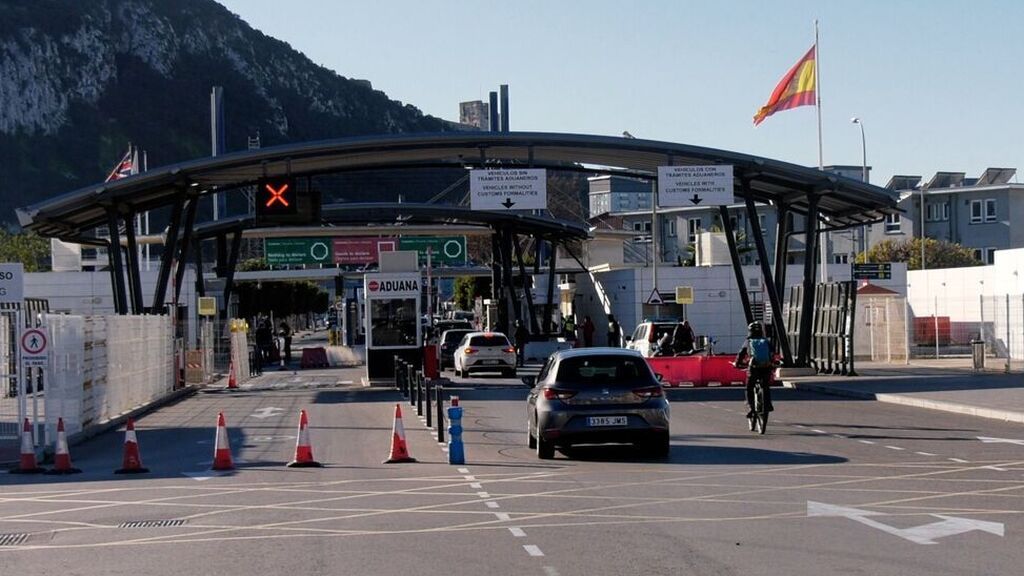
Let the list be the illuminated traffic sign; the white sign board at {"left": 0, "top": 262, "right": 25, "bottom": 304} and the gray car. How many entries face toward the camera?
2

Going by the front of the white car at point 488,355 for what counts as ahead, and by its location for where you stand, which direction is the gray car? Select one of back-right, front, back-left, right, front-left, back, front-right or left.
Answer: back

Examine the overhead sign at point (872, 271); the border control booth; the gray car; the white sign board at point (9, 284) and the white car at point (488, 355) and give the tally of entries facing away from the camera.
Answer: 2

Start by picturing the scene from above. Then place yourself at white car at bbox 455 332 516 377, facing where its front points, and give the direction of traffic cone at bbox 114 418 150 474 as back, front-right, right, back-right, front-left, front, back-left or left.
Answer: back

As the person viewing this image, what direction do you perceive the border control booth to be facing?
facing the viewer

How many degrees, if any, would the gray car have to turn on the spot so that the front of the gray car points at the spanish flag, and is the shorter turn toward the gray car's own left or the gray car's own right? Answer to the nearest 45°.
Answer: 0° — it already faces it

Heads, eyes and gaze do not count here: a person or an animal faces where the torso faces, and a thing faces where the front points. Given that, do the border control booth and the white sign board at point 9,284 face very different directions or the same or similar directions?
same or similar directions

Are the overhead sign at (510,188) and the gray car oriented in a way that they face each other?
yes

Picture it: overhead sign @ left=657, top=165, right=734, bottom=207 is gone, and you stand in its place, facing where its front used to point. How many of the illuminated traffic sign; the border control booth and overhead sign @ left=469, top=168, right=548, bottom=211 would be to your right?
3

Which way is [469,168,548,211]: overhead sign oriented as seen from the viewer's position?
toward the camera

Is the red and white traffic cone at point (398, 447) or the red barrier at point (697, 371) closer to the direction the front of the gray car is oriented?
the red barrier

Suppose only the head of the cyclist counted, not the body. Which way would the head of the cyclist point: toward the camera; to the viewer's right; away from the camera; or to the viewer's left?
away from the camera

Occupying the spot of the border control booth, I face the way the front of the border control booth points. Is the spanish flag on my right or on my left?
on my left

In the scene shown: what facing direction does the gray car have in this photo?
away from the camera

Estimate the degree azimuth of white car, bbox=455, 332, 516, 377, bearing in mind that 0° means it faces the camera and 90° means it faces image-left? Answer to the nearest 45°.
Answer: approximately 180°

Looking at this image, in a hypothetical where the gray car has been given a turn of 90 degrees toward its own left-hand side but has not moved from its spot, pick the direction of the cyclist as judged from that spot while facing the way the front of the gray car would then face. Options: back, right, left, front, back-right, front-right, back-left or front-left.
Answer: back-right

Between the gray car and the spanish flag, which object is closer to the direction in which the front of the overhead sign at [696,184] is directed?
the gray car

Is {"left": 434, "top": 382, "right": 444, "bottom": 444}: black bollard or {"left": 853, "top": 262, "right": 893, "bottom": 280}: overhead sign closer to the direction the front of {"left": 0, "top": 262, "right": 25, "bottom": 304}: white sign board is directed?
the black bollard

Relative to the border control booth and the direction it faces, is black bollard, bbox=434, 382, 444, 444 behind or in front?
in front

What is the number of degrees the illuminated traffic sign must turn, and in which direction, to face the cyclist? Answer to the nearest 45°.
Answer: approximately 45° to its left
